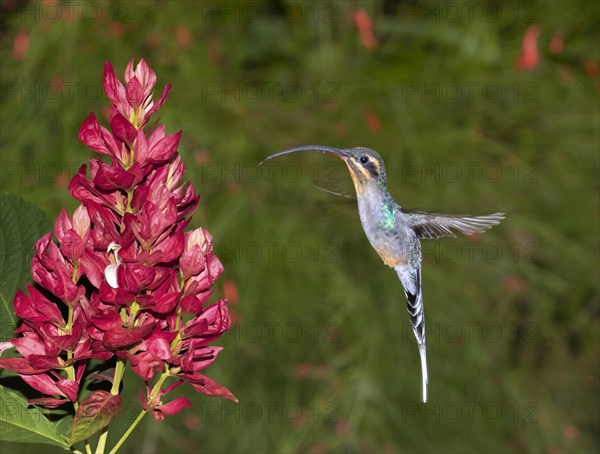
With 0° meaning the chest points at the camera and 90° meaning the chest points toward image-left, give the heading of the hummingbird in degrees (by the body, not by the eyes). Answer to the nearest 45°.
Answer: approximately 90°

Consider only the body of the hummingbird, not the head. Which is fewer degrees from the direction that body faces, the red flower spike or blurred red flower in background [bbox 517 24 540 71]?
the red flower spike

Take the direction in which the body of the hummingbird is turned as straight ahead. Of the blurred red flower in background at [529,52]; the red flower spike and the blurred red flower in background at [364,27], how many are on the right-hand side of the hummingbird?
2

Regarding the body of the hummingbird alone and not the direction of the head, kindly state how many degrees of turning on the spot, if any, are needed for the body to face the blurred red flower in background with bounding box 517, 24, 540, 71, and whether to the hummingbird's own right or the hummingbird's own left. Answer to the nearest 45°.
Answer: approximately 90° to the hummingbird's own right

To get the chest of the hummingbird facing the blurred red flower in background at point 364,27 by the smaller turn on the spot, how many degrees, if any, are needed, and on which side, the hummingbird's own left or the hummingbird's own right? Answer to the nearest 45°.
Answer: approximately 90° to the hummingbird's own right
